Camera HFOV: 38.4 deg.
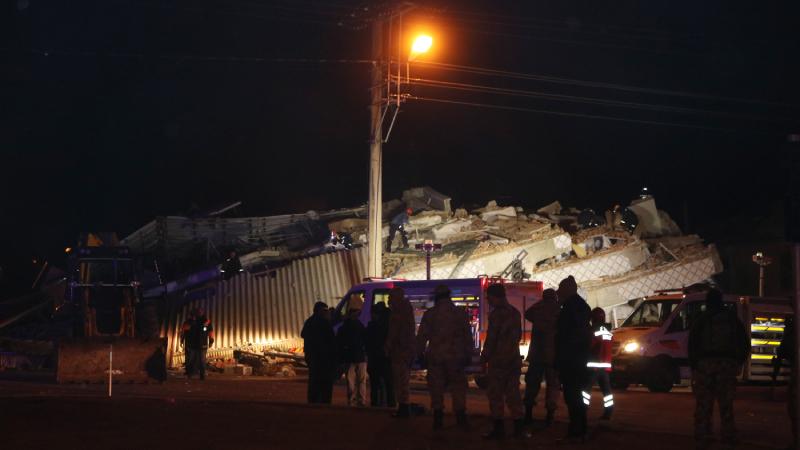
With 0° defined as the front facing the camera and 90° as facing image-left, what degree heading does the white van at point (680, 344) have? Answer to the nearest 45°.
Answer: approximately 45°

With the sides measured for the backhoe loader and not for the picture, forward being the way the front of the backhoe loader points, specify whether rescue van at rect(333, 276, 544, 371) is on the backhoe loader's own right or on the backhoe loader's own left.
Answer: on the backhoe loader's own left

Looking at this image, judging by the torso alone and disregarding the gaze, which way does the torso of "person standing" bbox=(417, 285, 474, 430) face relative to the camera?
away from the camera

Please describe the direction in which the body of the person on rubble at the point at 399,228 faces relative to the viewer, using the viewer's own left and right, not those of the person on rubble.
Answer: facing to the right of the viewer

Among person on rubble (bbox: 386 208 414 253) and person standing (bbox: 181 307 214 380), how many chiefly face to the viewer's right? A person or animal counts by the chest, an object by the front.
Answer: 1

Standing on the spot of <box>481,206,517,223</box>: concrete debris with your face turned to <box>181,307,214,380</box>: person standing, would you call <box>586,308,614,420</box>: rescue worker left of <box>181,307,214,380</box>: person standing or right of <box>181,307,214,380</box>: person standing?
left

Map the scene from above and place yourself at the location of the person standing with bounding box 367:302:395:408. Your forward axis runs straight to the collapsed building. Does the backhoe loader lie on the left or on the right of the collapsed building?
left

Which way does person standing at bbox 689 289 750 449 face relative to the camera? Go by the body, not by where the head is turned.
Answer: away from the camera
